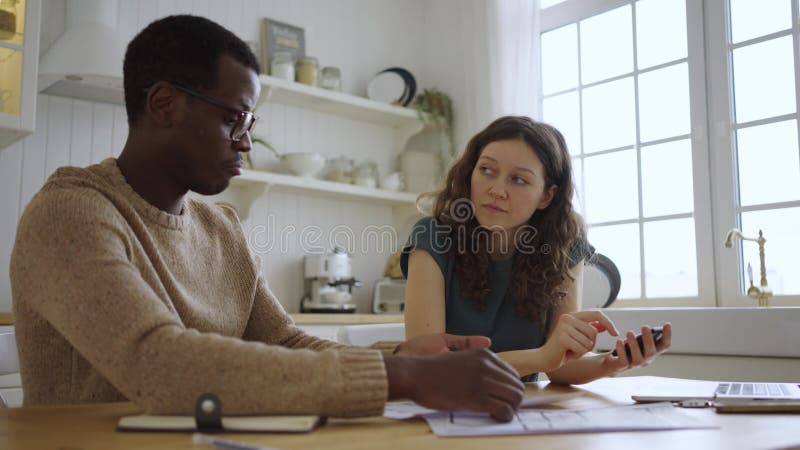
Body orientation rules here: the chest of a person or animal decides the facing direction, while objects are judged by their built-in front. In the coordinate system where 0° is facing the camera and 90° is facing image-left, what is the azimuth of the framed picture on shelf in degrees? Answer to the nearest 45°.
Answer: approximately 315°

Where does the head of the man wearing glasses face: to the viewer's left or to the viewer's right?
to the viewer's right

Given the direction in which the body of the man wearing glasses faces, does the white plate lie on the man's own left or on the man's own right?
on the man's own left

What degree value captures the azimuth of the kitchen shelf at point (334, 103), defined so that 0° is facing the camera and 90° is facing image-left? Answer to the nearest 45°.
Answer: approximately 315°

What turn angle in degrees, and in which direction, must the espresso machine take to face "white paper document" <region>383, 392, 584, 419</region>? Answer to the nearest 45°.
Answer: approximately 45° to its right

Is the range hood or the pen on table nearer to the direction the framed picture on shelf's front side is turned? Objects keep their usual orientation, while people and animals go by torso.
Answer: the pen on table

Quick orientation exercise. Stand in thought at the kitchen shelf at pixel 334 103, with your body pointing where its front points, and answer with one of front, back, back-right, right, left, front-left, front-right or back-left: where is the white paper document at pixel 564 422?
front-right

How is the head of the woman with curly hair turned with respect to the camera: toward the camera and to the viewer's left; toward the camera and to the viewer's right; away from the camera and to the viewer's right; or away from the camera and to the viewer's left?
toward the camera and to the viewer's left

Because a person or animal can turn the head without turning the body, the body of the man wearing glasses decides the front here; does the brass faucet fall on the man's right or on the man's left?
on the man's left
